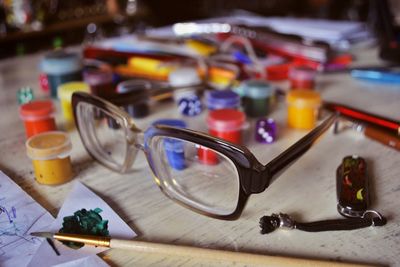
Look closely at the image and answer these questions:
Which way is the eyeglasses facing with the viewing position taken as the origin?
facing the viewer and to the left of the viewer

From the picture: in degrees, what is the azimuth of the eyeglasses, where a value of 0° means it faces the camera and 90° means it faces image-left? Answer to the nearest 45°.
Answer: approximately 45°
